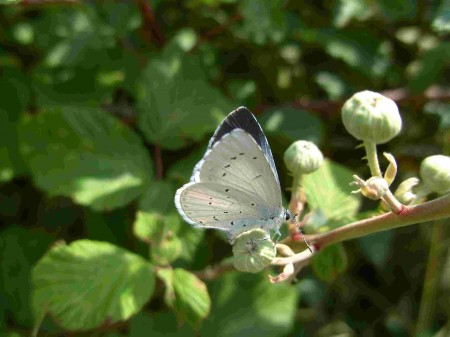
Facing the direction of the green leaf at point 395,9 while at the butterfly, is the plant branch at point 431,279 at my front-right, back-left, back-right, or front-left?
front-right

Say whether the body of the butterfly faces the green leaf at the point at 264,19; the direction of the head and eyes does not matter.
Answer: no

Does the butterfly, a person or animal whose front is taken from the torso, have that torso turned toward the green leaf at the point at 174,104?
no

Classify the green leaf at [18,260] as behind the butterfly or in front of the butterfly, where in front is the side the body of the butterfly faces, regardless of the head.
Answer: behind

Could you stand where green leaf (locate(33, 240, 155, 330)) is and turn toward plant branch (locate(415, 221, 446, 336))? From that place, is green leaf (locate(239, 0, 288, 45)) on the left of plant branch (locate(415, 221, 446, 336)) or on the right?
left

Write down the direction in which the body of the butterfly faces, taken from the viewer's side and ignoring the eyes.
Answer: to the viewer's right

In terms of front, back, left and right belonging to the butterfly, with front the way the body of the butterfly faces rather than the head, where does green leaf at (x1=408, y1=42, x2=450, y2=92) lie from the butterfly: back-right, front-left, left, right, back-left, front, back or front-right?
front-left

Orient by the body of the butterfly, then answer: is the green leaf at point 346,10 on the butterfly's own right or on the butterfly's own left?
on the butterfly's own left

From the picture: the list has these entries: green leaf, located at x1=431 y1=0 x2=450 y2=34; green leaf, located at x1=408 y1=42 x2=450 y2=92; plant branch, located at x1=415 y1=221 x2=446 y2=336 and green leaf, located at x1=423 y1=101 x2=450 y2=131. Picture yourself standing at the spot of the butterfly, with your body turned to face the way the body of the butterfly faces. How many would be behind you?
0

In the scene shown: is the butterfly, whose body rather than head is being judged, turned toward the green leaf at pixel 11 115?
no

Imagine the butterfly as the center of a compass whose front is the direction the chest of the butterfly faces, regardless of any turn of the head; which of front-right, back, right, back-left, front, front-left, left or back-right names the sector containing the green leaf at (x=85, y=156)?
back-left
